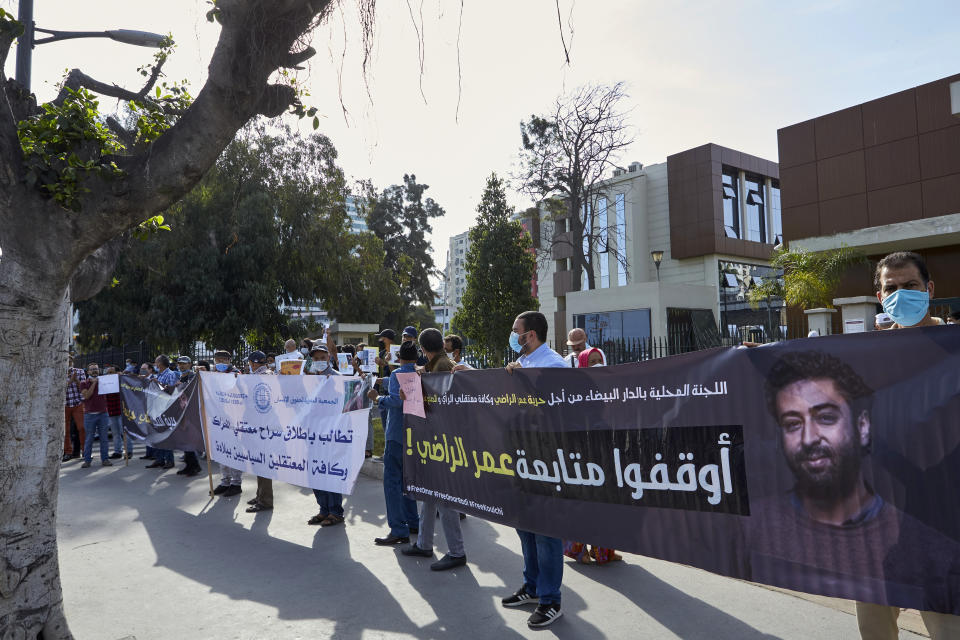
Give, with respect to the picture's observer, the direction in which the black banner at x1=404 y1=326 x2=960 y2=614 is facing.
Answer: facing the viewer and to the left of the viewer

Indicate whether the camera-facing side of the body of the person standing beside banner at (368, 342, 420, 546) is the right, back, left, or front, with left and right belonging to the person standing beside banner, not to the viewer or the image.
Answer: left

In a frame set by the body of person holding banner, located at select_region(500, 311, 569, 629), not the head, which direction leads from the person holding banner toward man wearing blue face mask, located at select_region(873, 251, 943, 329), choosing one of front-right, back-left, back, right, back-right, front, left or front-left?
left

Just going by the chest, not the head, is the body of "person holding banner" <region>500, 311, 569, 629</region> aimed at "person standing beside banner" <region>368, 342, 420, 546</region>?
no

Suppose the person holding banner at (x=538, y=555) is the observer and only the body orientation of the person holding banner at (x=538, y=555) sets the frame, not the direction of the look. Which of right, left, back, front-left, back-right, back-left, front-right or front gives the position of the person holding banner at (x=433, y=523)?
right

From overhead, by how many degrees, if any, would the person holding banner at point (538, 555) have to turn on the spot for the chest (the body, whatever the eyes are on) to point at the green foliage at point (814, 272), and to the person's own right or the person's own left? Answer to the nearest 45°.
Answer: approximately 180°

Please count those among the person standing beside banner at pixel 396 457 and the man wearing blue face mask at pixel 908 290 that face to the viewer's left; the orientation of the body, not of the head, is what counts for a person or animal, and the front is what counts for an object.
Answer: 1

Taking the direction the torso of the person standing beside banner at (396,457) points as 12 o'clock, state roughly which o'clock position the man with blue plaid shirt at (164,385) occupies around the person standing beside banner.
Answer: The man with blue plaid shirt is roughly at 2 o'clock from the person standing beside banner.

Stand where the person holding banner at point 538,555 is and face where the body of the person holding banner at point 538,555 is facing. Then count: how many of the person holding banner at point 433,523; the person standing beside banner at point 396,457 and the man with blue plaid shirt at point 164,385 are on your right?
3

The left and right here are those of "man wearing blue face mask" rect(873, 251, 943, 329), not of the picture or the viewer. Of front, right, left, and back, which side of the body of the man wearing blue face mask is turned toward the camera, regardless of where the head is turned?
front

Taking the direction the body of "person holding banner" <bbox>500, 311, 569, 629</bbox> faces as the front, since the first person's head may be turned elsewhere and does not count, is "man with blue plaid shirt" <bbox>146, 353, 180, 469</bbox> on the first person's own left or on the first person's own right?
on the first person's own right

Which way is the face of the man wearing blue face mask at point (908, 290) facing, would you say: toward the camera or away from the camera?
toward the camera

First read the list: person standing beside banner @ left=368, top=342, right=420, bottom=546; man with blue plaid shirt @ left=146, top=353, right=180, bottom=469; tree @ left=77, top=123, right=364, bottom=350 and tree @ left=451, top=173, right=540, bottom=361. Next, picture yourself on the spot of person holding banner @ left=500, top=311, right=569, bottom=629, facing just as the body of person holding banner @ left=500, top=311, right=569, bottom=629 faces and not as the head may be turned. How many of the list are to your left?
0

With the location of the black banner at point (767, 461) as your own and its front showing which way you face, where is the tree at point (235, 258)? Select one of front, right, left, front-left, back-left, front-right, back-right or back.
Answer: right

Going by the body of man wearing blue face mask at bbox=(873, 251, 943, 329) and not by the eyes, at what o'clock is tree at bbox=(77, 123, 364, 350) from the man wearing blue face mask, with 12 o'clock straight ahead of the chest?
The tree is roughly at 4 o'clock from the man wearing blue face mask.
